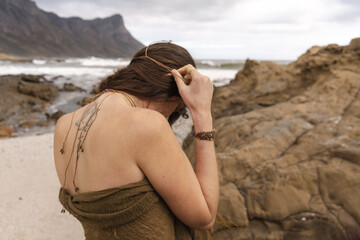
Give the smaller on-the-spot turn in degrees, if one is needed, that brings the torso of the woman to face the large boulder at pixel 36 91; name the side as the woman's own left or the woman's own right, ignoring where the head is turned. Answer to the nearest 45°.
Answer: approximately 45° to the woman's own left

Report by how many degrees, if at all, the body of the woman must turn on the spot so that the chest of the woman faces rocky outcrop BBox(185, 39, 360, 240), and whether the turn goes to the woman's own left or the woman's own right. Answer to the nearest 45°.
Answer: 0° — they already face it

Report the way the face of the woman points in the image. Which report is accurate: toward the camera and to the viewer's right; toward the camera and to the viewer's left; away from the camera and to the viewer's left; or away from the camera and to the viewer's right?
away from the camera and to the viewer's right

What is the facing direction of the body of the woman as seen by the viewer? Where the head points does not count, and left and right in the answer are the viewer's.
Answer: facing away from the viewer and to the right of the viewer

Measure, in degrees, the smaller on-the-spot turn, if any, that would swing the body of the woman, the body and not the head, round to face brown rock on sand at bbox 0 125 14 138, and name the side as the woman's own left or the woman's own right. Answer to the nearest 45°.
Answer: approximately 90° to the woman's own left

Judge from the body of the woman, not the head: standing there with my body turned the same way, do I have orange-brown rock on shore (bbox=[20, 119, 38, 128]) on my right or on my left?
on my left
